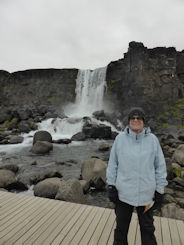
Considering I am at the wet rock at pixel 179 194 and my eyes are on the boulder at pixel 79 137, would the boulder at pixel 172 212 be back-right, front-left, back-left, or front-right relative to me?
back-left

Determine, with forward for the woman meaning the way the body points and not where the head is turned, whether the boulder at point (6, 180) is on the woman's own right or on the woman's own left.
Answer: on the woman's own right

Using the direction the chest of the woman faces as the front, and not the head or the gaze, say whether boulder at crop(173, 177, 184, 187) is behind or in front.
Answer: behind

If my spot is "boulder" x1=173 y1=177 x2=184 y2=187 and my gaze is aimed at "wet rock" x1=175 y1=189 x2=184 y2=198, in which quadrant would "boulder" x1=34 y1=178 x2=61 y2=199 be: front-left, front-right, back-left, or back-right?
front-right

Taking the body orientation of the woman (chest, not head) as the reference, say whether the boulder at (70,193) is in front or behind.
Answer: behind

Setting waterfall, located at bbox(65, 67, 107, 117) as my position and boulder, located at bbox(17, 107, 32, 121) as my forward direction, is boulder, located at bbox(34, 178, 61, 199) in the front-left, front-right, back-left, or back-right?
front-left

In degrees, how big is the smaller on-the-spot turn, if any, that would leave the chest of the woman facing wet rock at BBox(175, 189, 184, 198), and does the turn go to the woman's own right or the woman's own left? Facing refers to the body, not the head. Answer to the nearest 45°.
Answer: approximately 180°

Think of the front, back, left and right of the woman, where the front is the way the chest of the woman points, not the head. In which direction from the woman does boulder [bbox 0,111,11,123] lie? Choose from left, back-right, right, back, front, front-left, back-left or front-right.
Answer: back-right

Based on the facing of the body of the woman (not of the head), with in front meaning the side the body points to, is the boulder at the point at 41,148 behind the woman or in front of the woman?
behind

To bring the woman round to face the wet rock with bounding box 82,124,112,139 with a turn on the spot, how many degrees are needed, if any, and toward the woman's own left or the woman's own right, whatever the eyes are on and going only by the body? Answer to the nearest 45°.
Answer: approximately 180°

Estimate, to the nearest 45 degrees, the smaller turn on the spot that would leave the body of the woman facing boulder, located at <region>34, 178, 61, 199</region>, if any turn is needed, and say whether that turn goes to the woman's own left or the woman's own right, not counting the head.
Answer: approximately 135° to the woman's own right

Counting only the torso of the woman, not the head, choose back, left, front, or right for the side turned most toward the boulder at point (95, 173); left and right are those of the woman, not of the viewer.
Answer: back

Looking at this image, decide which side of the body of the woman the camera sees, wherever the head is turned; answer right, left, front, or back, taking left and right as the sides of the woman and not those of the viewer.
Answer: front
